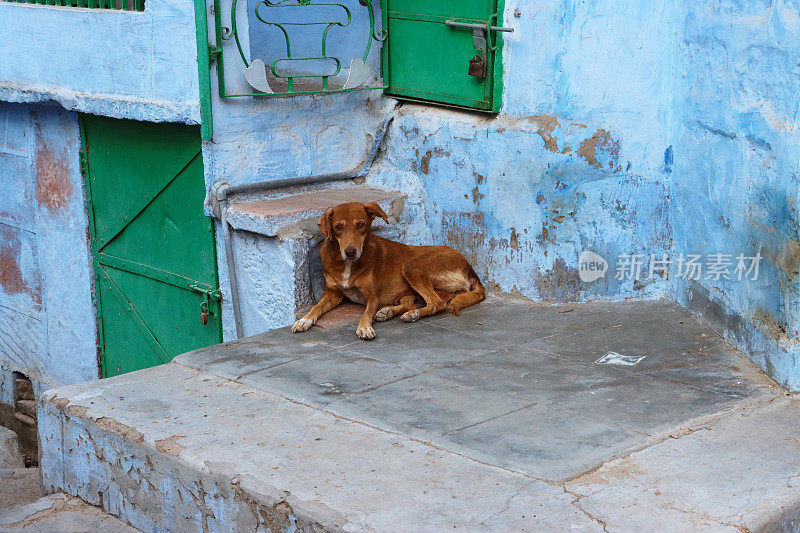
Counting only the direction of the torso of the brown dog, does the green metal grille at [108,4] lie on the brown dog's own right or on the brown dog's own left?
on the brown dog's own right

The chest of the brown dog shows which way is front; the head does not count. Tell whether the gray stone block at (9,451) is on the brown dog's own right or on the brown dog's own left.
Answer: on the brown dog's own right

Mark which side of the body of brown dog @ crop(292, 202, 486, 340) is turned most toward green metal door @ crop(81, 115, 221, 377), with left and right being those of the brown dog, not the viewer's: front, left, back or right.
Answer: front

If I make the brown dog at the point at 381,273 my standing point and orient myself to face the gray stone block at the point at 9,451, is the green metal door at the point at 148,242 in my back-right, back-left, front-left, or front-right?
front-right
